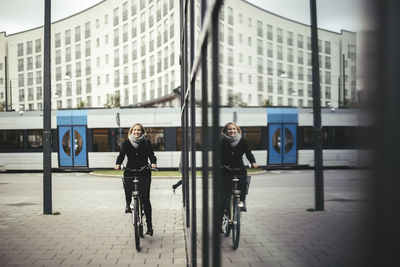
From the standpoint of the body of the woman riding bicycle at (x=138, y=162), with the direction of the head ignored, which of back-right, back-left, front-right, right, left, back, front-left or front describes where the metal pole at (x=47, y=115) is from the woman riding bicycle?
back-right

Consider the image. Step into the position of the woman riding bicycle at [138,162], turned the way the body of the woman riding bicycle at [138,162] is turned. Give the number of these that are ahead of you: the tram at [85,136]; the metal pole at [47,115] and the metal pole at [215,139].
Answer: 1

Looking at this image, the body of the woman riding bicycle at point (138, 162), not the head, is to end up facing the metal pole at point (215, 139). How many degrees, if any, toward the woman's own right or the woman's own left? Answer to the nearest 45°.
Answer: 0° — they already face it

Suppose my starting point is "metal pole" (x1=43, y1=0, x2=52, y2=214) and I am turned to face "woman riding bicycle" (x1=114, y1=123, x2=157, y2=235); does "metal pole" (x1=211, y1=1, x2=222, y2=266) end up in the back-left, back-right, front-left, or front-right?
front-right

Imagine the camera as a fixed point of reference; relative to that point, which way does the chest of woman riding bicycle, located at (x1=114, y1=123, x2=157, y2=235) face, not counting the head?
toward the camera

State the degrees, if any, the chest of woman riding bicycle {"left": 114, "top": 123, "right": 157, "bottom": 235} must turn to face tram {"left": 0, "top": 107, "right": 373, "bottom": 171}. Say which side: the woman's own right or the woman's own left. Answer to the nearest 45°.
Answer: approximately 180°
